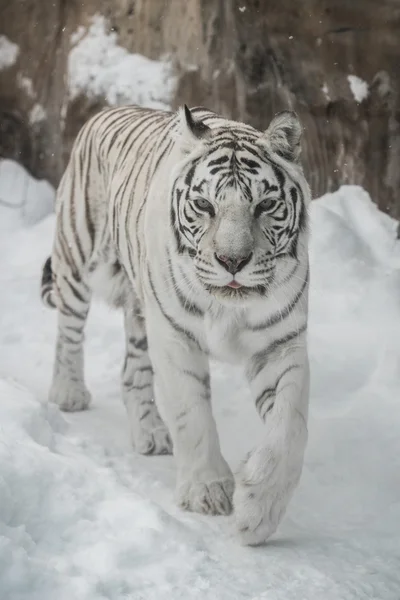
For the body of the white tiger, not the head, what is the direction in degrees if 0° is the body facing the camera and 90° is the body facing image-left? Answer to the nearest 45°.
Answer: approximately 315°
